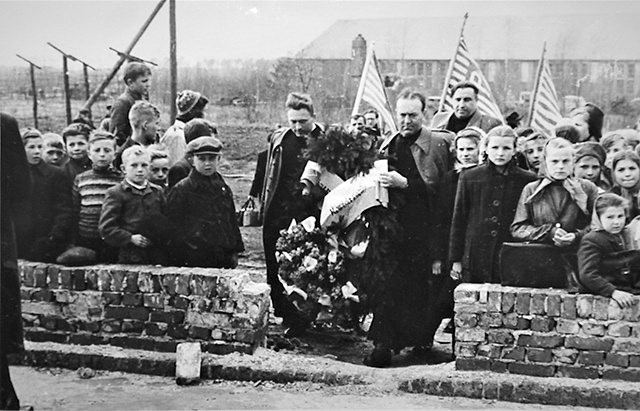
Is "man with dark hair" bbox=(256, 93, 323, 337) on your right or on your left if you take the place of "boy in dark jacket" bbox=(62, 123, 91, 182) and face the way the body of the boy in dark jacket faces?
on your left

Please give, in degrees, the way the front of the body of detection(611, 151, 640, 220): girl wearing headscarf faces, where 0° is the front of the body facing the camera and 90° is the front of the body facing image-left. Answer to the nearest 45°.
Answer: approximately 0°

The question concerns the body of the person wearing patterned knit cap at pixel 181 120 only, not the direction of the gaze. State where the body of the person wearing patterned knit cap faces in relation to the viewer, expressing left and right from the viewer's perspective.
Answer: facing to the right of the viewer

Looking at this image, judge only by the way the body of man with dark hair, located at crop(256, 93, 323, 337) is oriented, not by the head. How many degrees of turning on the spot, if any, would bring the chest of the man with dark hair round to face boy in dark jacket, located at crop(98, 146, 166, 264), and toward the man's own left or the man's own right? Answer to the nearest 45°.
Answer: approximately 135° to the man's own right

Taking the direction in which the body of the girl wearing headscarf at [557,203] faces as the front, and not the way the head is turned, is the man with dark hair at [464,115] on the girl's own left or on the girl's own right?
on the girl's own right

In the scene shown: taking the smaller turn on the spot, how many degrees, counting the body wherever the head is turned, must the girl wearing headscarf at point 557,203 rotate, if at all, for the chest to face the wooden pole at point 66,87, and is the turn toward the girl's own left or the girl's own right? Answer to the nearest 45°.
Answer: approximately 90° to the girl's own right

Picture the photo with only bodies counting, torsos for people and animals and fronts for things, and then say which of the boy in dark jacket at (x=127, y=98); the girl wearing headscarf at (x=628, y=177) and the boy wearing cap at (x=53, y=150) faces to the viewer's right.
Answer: the boy in dark jacket
